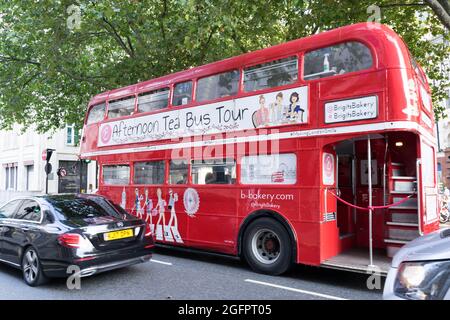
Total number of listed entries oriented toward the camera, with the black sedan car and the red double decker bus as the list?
0

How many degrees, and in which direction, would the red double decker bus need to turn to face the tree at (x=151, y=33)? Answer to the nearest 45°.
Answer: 0° — it already faces it

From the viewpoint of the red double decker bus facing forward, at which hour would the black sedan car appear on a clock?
The black sedan car is roughly at 10 o'clock from the red double decker bus.

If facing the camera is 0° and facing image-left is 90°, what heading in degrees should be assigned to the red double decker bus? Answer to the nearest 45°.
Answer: approximately 135°

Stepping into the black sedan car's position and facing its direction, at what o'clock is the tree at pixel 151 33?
The tree is roughly at 2 o'clock from the black sedan car.

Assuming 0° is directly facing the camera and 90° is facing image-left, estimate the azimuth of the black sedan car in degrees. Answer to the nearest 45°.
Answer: approximately 135°
